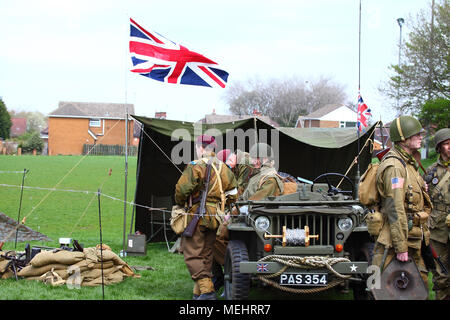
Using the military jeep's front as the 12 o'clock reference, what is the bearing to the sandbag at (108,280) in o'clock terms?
The sandbag is roughly at 4 o'clock from the military jeep.

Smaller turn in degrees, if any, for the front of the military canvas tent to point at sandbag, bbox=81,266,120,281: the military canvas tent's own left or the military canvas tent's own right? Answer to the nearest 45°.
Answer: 0° — it already faces it

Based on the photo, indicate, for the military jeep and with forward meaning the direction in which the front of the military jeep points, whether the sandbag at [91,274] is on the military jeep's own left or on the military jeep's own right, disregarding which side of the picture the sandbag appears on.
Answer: on the military jeep's own right

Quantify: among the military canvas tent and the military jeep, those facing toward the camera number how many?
2

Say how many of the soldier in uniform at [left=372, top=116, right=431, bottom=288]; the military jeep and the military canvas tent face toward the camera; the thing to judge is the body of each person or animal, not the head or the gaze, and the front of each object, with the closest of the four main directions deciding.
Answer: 2
